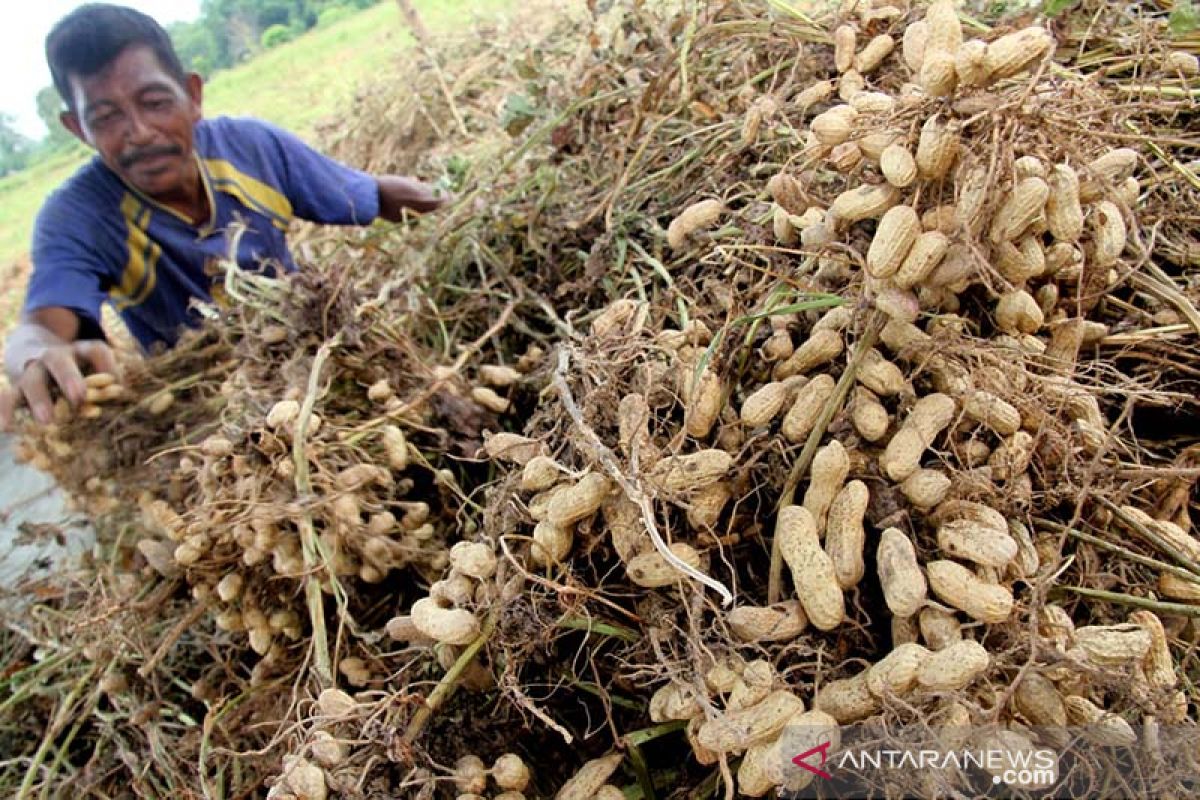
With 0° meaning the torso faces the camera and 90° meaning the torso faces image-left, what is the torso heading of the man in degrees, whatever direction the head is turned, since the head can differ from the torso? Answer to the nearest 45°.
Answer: approximately 0°
